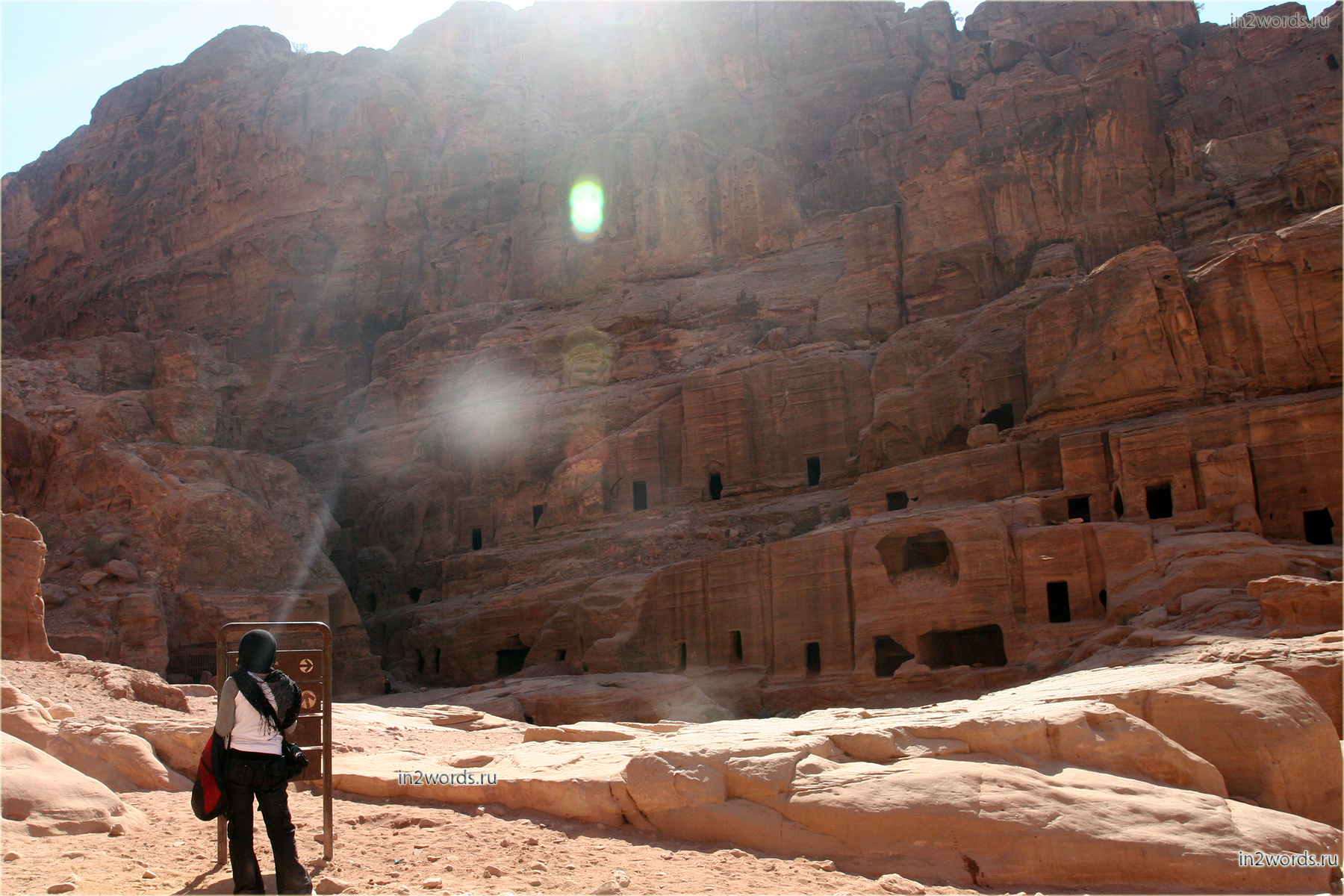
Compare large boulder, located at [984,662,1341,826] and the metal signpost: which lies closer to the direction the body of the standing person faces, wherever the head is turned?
the metal signpost

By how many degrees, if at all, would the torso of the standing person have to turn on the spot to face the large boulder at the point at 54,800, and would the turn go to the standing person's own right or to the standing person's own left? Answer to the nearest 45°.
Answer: approximately 45° to the standing person's own left

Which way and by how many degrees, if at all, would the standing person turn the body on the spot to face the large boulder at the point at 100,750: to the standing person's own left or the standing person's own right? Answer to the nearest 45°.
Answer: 0° — they already face it

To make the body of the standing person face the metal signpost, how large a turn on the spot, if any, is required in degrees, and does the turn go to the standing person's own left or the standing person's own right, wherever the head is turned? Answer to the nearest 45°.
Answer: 0° — they already face it

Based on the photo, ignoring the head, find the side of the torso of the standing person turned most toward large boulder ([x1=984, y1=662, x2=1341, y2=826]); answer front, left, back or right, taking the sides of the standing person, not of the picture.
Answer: right

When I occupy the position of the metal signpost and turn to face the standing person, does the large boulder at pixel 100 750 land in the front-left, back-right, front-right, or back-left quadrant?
back-right

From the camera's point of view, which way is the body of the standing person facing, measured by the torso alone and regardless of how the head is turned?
away from the camera

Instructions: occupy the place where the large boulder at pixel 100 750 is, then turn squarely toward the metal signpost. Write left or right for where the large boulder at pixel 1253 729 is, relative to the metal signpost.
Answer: left
